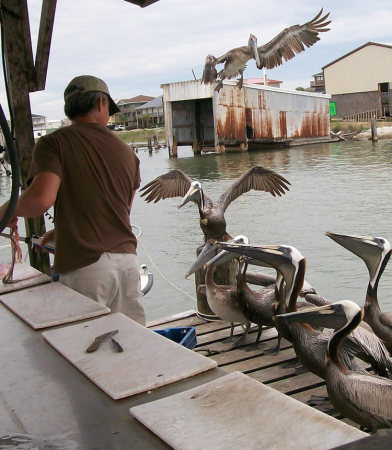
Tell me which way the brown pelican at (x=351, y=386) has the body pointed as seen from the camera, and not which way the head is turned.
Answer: to the viewer's left

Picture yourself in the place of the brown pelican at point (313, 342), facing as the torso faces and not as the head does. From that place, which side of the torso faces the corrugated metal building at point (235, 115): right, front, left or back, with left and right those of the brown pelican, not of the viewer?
right

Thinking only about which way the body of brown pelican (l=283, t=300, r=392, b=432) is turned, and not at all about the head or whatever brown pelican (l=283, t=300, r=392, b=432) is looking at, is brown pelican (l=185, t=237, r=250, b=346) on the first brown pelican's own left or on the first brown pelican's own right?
on the first brown pelican's own right

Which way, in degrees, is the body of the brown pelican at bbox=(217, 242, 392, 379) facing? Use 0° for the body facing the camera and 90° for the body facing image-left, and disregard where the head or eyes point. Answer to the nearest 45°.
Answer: approximately 90°

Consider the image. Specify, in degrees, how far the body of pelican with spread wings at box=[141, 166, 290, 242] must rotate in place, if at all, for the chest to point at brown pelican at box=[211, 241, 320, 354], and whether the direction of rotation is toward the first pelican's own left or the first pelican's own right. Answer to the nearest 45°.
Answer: approximately 45° to the first pelican's own left

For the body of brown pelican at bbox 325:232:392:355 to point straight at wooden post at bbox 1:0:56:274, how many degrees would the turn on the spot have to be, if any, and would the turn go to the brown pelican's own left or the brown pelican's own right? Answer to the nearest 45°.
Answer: approximately 45° to the brown pelican's own left

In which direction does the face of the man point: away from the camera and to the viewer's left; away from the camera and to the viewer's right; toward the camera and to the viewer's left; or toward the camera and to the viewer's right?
away from the camera and to the viewer's right

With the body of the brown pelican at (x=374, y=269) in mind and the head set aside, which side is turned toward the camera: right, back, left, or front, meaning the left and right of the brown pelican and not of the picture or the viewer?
left

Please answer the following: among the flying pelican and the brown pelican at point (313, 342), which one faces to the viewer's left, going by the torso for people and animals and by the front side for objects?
the brown pelican
